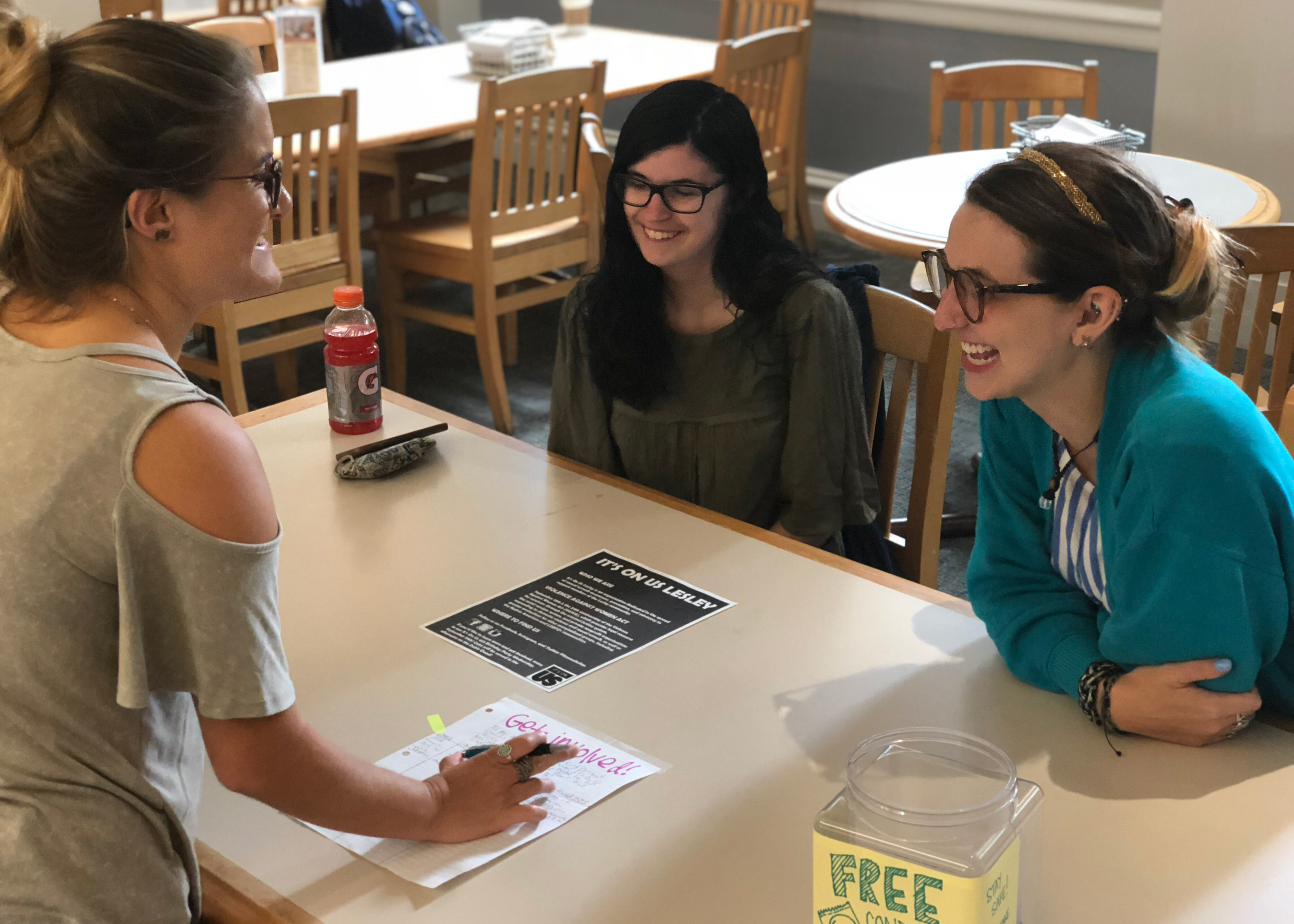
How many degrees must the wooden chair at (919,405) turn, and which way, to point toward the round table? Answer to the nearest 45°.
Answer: approximately 135° to its right

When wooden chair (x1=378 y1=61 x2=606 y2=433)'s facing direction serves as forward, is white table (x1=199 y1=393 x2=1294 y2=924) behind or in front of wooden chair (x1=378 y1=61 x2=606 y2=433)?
behind

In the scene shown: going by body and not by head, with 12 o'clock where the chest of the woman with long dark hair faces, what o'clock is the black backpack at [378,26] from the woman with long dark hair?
The black backpack is roughly at 4 o'clock from the woman with long dark hair.

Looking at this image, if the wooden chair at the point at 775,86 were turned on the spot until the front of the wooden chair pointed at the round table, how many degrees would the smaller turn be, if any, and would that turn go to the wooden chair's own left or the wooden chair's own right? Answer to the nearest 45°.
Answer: approximately 135° to the wooden chair's own left

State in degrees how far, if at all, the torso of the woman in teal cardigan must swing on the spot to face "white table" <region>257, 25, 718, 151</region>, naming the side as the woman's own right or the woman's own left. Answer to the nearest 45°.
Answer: approximately 90° to the woman's own right

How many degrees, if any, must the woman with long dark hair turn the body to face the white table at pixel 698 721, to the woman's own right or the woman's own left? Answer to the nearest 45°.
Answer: approximately 45° to the woman's own left

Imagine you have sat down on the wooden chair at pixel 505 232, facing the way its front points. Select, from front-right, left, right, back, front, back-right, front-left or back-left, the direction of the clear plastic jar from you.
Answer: back-left

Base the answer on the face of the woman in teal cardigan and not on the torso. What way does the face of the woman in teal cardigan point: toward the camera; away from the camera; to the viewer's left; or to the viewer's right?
to the viewer's left
